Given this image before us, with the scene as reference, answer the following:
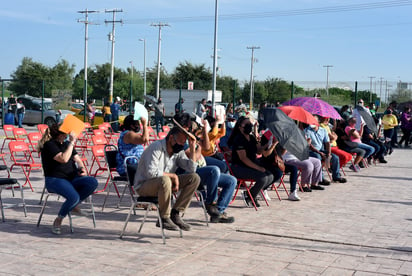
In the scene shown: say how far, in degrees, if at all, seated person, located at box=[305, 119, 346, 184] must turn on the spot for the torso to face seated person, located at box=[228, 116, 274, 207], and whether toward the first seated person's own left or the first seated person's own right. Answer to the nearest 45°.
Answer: approximately 45° to the first seated person's own right

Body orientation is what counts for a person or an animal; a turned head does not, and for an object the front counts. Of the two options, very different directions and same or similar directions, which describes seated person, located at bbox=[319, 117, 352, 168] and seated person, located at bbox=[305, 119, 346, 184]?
same or similar directions

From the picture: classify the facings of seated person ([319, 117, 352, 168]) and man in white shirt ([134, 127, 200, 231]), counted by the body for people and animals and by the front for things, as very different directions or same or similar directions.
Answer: same or similar directions

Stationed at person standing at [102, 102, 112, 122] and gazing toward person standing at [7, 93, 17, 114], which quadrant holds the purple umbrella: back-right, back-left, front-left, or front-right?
back-left

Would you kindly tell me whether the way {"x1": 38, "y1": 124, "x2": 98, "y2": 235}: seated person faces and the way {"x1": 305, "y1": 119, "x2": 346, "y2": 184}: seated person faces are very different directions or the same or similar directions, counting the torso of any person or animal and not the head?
same or similar directions
